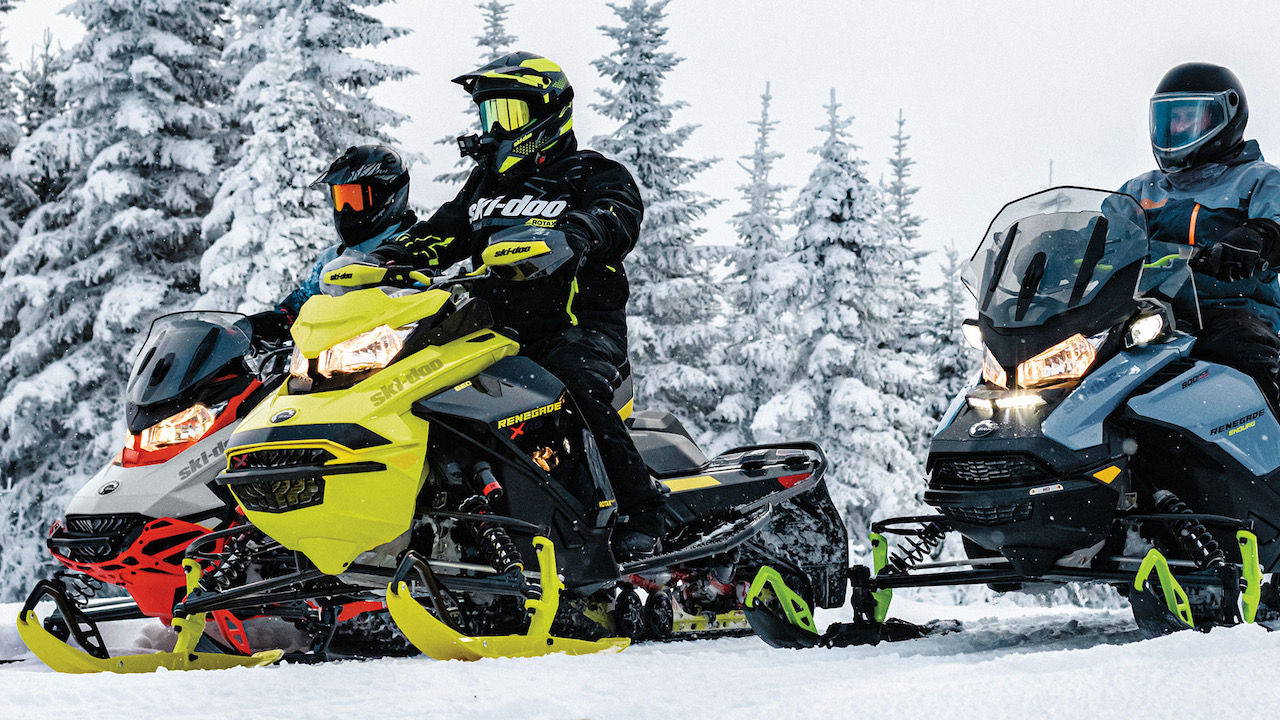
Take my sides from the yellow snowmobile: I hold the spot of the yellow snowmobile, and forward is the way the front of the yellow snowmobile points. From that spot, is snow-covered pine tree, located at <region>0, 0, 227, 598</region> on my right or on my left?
on my right

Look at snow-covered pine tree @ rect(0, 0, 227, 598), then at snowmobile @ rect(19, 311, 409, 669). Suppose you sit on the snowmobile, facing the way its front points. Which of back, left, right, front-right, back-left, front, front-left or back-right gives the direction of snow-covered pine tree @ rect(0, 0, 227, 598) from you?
back-right

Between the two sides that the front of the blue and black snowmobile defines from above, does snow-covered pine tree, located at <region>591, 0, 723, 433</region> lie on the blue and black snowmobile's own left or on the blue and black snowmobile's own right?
on the blue and black snowmobile's own right

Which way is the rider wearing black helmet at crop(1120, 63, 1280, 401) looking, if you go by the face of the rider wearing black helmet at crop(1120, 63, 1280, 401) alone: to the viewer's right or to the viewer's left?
to the viewer's left

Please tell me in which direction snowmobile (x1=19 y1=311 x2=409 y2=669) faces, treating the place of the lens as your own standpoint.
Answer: facing the viewer and to the left of the viewer

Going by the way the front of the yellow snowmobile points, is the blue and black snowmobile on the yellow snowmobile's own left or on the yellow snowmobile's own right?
on the yellow snowmobile's own left

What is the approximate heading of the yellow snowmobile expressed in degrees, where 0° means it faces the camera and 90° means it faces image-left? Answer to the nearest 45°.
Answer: approximately 45°

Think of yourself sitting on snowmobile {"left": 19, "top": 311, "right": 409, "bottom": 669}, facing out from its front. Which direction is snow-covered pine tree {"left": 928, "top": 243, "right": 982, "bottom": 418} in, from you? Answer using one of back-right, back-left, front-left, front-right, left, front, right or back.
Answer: back

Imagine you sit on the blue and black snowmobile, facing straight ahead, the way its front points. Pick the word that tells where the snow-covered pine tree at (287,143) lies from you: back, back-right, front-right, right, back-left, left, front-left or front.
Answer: right

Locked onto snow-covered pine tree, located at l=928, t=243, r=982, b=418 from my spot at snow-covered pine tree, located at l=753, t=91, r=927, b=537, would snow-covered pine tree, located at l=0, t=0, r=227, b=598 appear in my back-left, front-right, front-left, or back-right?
back-left

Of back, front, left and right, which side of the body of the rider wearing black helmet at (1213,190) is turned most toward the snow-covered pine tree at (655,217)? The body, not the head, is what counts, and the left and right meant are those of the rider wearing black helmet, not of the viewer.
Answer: right

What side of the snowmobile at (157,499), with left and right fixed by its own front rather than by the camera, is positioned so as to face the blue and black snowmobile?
left

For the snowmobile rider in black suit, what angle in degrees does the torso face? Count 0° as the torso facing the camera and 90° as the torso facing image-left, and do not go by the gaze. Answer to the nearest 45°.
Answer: approximately 45°

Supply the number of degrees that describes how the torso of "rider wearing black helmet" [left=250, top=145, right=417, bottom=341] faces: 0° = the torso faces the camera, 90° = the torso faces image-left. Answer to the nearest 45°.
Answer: approximately 45°
